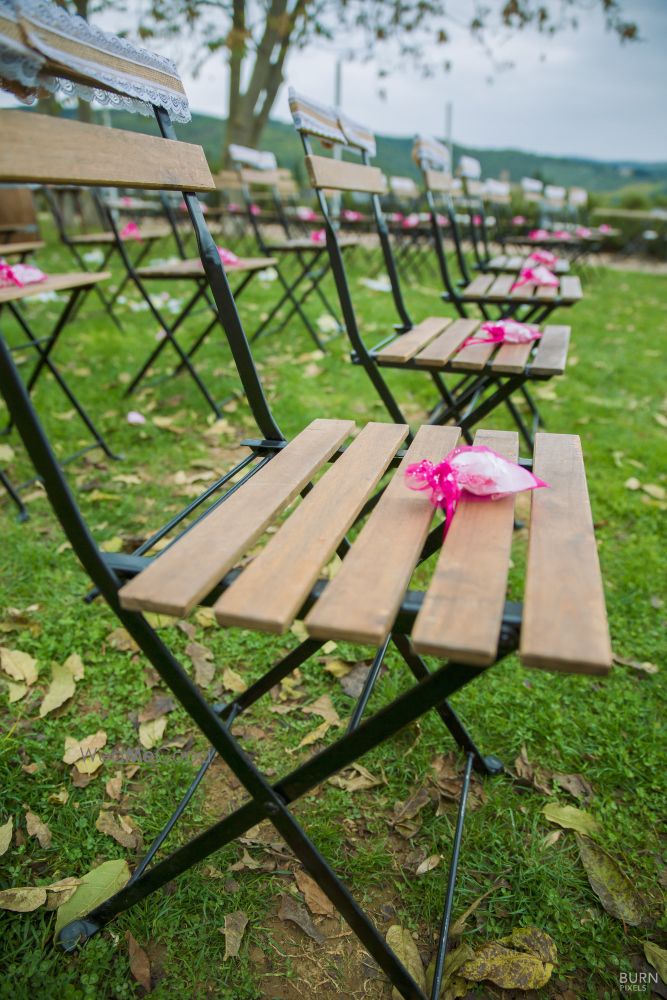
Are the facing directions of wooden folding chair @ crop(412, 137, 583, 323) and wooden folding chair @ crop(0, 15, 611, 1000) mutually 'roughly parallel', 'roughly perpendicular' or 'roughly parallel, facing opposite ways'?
roughly parallel

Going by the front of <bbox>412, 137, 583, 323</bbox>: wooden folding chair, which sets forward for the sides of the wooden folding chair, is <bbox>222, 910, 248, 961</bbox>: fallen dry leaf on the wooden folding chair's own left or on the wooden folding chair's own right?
on the wooden folding chair's own right

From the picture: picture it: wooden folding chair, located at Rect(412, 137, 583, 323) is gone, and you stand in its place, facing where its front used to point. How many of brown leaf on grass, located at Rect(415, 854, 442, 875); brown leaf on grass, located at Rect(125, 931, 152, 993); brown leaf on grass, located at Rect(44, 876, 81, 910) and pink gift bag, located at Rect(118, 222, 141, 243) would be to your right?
3

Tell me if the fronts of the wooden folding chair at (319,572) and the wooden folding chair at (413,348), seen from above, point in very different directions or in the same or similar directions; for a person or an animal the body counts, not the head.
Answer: same or similar directions

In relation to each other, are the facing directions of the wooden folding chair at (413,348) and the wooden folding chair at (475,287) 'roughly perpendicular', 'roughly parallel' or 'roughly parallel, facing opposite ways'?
roughly parallel

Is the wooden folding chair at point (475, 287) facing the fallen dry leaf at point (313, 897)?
no

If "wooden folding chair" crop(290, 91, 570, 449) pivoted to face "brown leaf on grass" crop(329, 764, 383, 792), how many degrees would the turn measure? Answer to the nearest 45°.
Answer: approximately 90° to its right
